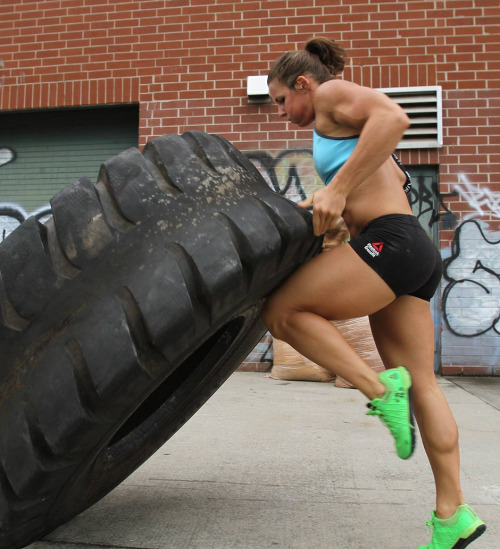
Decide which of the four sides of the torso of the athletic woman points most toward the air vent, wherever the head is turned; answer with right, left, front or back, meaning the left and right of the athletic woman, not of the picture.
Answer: right

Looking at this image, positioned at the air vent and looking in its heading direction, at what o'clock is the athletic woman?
The athletic woman is roughly at 12 o'clock from the air vent.

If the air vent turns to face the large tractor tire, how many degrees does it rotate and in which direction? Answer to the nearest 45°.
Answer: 0° — it already faces it

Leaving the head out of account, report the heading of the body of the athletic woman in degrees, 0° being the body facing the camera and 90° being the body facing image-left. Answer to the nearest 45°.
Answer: approximately 90°

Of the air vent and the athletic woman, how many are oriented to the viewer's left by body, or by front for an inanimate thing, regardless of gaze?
1

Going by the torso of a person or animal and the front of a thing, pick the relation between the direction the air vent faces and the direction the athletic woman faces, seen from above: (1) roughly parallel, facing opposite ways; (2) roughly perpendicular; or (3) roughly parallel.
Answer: roughly perpendicular

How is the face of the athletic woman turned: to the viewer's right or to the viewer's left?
to the viewer's left
